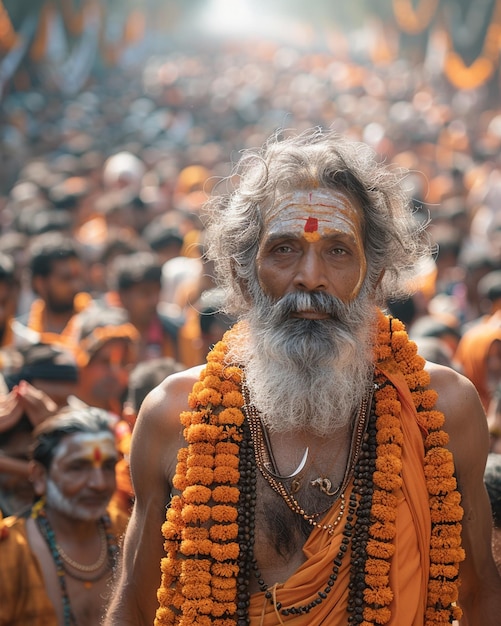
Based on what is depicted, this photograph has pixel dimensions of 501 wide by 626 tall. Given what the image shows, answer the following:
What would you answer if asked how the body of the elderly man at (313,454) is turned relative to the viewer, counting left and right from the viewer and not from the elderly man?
facing the viewer

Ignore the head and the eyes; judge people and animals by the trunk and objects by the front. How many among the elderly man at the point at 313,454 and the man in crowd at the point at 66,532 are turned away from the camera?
0

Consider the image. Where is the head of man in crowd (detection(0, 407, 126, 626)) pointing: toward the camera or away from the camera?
toward the camera

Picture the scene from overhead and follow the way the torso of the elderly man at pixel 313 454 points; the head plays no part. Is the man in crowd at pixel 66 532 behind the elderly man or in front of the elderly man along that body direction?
behind

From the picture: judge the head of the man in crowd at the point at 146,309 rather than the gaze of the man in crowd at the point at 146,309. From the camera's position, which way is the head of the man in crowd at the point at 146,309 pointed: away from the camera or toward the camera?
toward the camera

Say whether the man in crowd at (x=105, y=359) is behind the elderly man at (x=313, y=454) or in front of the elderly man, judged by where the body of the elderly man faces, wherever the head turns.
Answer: behind

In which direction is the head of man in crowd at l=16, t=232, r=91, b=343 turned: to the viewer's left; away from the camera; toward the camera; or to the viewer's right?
toward the camera

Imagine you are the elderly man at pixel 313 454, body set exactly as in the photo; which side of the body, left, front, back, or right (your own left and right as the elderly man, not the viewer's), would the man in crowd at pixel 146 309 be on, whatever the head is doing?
back

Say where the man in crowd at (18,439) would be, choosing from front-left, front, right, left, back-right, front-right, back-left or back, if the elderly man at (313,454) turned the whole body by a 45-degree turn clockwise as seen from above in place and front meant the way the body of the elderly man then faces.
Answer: right

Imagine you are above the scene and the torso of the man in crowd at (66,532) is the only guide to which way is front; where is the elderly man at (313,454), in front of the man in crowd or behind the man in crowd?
in front
